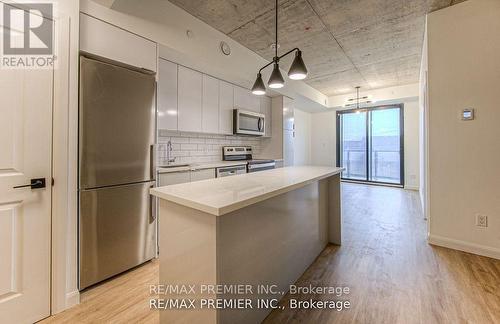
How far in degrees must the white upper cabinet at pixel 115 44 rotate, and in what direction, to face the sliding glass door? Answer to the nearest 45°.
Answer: approximately 45° to its left

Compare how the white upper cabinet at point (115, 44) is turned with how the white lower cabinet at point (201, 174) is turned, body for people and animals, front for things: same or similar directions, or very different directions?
same or similar directions

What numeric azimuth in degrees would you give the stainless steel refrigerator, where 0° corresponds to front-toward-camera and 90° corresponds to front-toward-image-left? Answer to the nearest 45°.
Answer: approximately 315°

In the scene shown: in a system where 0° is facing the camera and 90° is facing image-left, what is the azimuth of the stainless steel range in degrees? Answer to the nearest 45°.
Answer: approximately 315°

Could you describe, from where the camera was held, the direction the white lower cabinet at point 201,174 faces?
facing the viewer and to the right of the viewer

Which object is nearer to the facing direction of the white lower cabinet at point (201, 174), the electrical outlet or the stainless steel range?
the electrical outlet

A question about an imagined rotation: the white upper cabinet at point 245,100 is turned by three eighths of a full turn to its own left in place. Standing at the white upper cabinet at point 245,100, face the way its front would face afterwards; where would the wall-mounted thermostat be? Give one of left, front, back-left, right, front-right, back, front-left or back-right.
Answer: back-right

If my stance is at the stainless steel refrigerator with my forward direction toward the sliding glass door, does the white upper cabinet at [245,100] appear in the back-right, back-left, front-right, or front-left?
front-left

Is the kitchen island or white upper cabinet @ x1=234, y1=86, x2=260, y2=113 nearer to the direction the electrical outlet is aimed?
the kitchen island

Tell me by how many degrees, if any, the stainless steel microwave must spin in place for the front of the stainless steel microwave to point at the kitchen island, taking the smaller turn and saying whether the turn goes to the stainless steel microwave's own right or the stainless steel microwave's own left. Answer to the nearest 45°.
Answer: approximately 45° to the stainless steel microwave's own right
